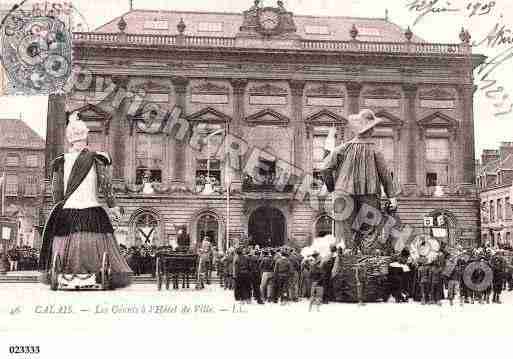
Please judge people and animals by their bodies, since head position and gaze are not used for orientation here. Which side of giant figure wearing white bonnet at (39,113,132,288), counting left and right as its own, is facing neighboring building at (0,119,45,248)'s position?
back

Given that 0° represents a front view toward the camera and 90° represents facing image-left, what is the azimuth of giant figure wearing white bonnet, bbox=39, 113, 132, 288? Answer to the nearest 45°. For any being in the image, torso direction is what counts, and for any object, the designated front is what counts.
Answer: approximately 0°

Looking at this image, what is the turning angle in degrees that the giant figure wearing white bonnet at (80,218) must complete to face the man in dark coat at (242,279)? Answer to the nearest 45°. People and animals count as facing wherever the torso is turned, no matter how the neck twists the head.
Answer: approximately 90° to its left
